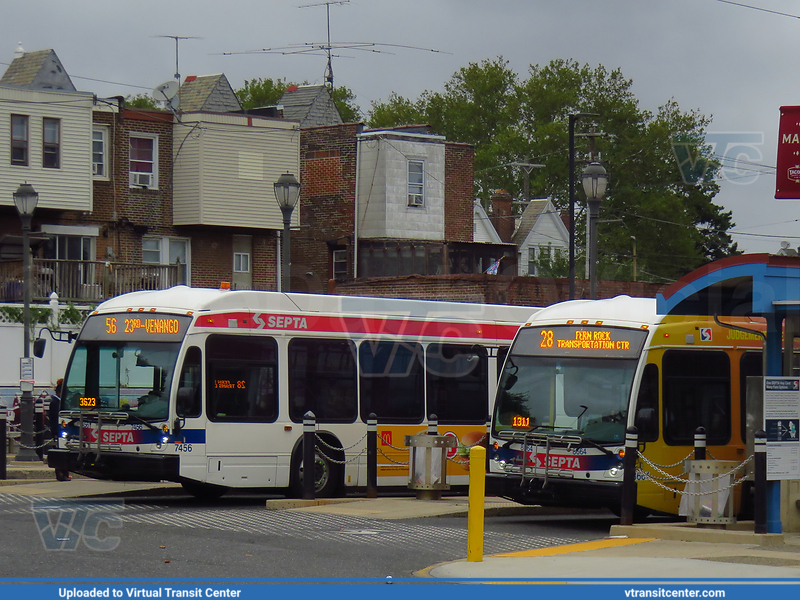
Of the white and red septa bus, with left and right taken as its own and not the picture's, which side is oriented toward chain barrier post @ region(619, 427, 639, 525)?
left

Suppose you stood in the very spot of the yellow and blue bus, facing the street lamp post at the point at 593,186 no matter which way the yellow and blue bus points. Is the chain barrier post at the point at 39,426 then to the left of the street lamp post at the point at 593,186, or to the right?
left

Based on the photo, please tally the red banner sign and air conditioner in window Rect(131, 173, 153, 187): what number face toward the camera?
2

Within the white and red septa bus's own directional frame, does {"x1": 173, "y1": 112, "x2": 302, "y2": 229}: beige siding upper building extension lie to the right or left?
on its right

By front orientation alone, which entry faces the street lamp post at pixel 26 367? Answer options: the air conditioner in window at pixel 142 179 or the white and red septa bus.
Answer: the air conditioner in window

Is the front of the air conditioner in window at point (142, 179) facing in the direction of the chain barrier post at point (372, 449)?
yes

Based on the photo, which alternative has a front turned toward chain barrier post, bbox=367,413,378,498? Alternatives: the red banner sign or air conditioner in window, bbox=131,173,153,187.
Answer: the air conditioner in window

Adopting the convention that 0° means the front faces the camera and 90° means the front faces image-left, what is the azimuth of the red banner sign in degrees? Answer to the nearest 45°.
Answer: approximately 0°

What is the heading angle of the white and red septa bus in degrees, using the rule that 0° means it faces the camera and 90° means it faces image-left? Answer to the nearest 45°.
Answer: approximately 45°

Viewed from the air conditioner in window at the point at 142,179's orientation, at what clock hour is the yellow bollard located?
The yellow bollard is roughly at 12 o'clock from the air conditioner in window.
